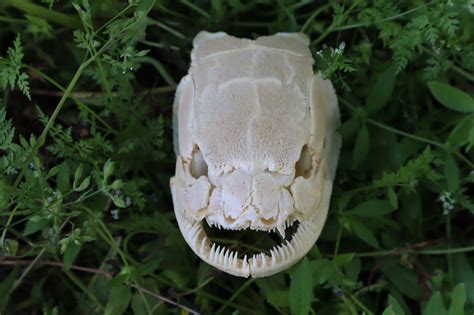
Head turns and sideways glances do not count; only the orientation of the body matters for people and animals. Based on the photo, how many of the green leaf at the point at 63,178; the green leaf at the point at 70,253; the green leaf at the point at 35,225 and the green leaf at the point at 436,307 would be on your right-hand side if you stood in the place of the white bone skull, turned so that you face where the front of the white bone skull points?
3

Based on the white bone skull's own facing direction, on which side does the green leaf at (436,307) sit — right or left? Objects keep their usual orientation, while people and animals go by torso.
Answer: on its left

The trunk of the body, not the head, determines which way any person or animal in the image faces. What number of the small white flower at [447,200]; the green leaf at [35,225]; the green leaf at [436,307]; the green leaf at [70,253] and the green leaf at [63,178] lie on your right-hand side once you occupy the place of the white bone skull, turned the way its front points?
3

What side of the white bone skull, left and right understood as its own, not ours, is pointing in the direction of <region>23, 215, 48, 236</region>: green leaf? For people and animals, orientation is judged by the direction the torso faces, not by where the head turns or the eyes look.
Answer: right

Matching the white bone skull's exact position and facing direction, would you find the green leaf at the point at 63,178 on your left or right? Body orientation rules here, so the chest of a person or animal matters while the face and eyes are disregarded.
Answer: on your right

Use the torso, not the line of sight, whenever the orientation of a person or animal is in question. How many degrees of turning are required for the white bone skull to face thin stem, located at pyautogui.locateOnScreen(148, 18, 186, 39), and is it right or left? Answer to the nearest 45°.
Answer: approximately 135° to its right

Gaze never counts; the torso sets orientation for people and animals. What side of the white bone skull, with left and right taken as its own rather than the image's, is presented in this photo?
front

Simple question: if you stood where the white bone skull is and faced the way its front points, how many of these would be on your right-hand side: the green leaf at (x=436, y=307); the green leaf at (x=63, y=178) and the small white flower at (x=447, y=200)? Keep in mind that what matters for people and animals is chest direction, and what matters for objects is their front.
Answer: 1

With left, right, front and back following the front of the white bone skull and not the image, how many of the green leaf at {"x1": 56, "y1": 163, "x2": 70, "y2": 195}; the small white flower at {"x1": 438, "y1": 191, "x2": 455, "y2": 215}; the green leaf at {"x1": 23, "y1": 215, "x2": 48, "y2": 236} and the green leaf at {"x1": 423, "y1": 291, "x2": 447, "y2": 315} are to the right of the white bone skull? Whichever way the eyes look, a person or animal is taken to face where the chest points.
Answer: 2

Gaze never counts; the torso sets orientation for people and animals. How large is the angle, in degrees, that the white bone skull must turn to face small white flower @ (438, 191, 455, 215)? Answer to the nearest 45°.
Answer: approximately 90° to its left

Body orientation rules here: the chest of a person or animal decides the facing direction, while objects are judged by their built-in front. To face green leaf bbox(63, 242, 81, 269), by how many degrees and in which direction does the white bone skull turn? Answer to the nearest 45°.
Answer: approximately 90° to its right

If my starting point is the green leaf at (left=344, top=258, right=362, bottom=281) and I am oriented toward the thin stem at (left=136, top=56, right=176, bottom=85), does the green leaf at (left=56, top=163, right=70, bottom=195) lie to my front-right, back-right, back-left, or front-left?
front-left
